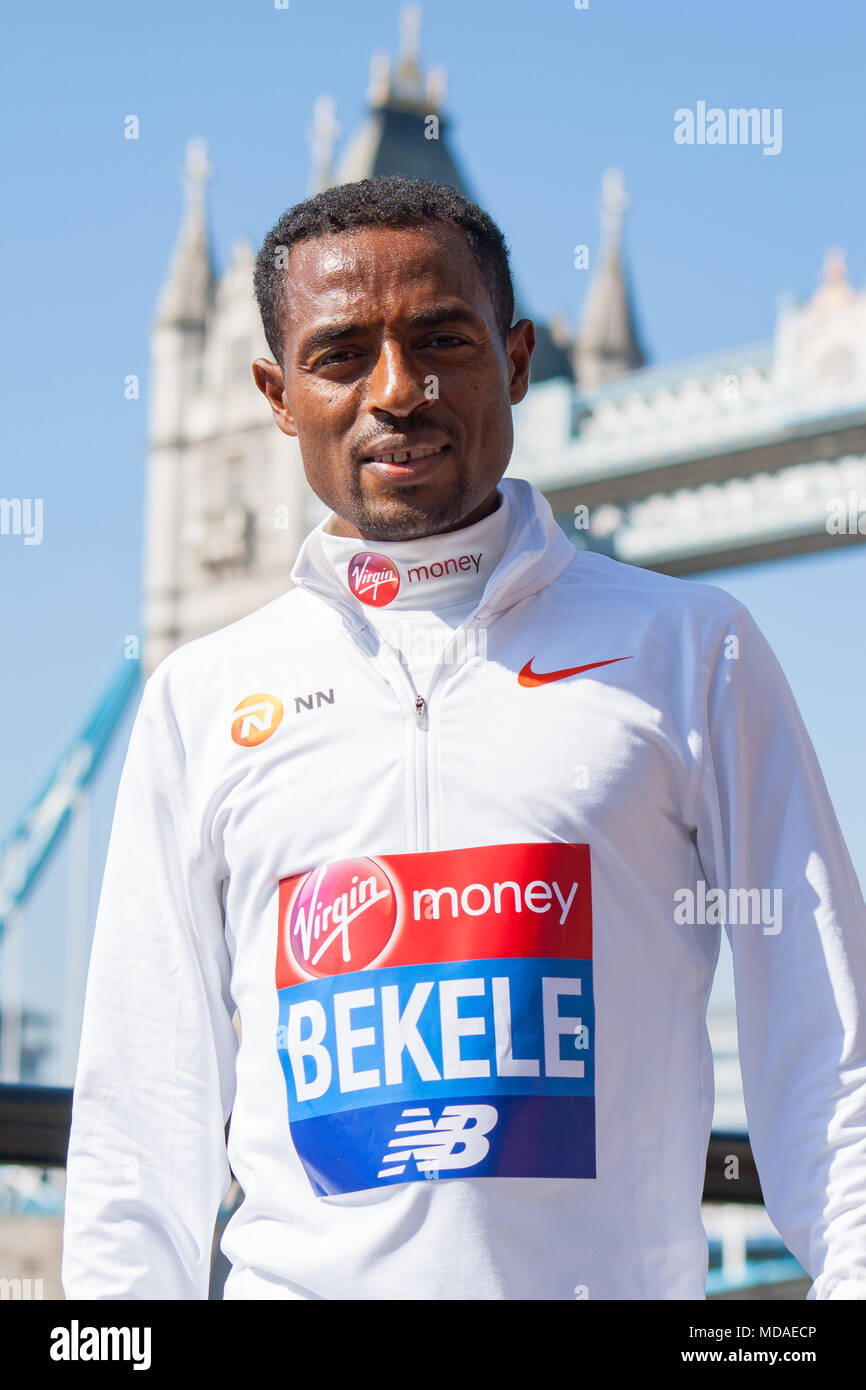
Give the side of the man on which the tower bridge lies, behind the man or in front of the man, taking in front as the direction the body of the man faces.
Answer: behind

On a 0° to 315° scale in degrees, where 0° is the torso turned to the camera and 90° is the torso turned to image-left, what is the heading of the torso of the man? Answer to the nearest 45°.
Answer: approximately 0°
